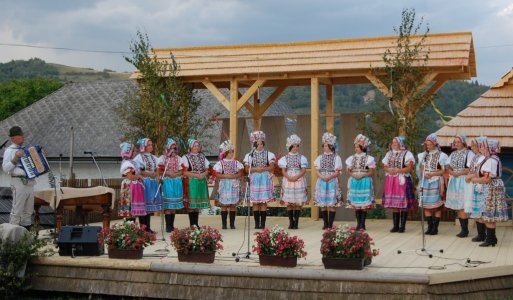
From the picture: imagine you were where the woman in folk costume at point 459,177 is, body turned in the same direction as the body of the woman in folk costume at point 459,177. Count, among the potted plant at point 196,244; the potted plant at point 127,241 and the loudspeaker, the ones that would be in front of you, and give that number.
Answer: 3

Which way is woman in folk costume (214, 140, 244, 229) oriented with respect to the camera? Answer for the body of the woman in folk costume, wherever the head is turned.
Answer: toward the camera

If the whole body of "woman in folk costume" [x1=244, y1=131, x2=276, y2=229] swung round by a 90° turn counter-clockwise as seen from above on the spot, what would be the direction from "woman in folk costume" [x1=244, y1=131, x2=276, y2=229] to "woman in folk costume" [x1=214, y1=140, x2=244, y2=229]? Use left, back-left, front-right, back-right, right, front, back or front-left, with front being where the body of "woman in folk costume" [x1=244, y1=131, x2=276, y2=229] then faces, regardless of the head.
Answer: back

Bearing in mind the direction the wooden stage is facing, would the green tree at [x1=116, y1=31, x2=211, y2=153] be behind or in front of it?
behind

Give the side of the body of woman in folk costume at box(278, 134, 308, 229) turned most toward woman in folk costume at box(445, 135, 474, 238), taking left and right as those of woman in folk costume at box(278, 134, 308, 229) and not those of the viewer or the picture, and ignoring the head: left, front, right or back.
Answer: left

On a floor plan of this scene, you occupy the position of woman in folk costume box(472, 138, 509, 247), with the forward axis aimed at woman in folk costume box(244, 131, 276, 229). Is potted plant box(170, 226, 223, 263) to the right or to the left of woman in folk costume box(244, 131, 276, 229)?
left

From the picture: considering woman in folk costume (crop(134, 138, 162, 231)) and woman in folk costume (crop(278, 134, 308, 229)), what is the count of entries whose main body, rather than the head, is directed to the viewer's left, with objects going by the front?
0

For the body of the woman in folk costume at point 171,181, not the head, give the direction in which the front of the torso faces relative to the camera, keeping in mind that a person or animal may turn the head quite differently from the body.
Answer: toward the camera

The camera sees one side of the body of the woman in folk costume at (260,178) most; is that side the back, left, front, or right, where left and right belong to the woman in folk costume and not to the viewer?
front
